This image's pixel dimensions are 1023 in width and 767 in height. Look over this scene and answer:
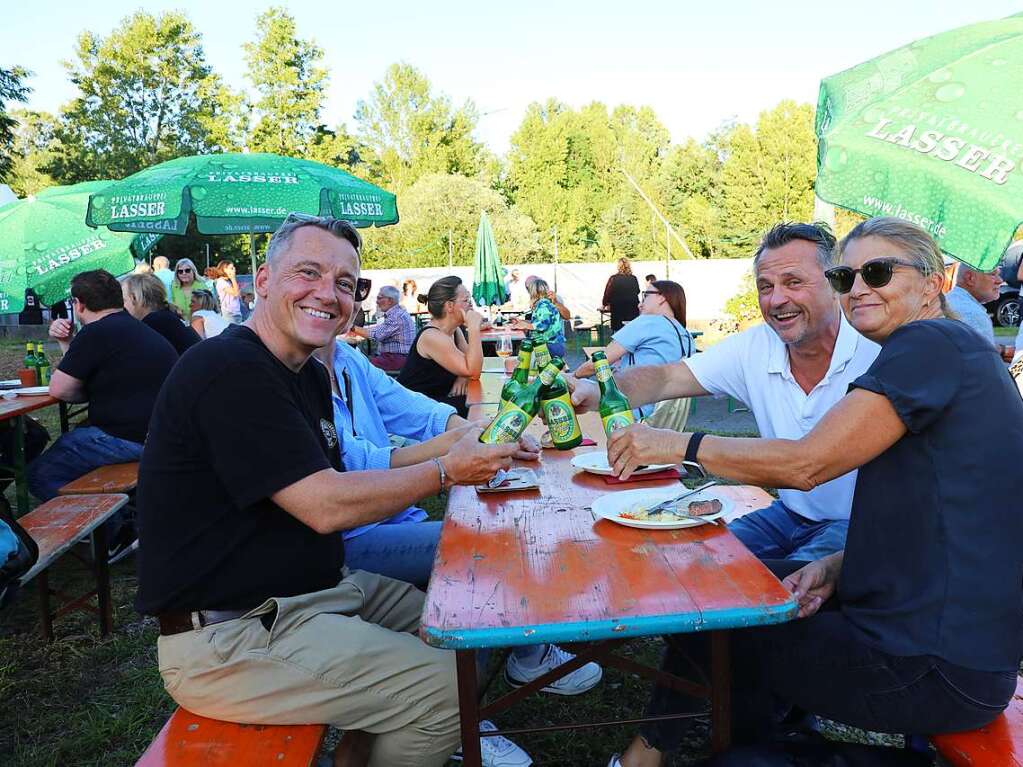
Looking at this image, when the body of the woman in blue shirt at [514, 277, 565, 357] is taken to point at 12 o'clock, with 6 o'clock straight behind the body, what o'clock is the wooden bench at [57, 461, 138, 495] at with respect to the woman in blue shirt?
The wooden bench is roughly at 10 o'clock from the woman in blue shirt.

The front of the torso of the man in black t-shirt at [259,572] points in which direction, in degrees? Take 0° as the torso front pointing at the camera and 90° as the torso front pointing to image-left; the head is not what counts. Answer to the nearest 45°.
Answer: approximately 270°

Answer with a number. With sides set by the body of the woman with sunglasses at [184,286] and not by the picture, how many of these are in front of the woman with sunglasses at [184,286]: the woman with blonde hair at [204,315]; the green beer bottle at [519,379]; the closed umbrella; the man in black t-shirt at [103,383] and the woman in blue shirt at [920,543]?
4

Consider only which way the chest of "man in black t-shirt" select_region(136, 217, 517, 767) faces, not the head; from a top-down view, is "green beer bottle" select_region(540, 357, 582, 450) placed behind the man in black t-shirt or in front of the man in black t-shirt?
in front

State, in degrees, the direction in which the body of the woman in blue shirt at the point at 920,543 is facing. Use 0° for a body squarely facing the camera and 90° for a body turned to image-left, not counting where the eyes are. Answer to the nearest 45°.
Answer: approximately 90°

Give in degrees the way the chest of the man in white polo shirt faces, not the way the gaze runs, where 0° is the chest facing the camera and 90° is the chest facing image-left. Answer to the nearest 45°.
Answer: approximately 45°

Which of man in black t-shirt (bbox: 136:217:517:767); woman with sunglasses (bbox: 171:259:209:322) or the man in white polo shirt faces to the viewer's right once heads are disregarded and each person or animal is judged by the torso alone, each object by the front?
the man in black t-shirt

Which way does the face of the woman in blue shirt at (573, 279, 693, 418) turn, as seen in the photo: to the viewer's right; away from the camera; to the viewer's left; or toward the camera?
to the viewer's left

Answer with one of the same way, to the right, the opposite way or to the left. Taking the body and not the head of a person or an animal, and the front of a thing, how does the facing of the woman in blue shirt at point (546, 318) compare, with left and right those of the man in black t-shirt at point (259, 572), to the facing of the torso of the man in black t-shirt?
the opposite way

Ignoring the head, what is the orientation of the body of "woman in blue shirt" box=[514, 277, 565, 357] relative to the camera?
to the viewer's left

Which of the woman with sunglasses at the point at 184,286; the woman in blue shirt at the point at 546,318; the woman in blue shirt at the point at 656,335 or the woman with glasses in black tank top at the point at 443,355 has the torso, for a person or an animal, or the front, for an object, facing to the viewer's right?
the woman with glasses in black tank top at the point at 443,355

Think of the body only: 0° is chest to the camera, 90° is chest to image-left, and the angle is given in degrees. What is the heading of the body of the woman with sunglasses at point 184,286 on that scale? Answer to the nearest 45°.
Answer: approximately 0°

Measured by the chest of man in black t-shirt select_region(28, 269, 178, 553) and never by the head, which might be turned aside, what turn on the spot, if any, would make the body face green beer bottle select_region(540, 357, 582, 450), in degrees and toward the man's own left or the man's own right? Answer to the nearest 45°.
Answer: approximately 180°

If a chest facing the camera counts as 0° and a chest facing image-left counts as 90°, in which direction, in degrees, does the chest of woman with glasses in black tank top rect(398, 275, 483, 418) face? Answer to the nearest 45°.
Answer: approximately 270°

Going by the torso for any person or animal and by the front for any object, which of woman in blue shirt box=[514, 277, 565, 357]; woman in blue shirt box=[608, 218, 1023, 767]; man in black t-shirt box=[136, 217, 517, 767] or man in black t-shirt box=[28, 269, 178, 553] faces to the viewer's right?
man in black t-shirt box=[136, 217, 517, 767]
